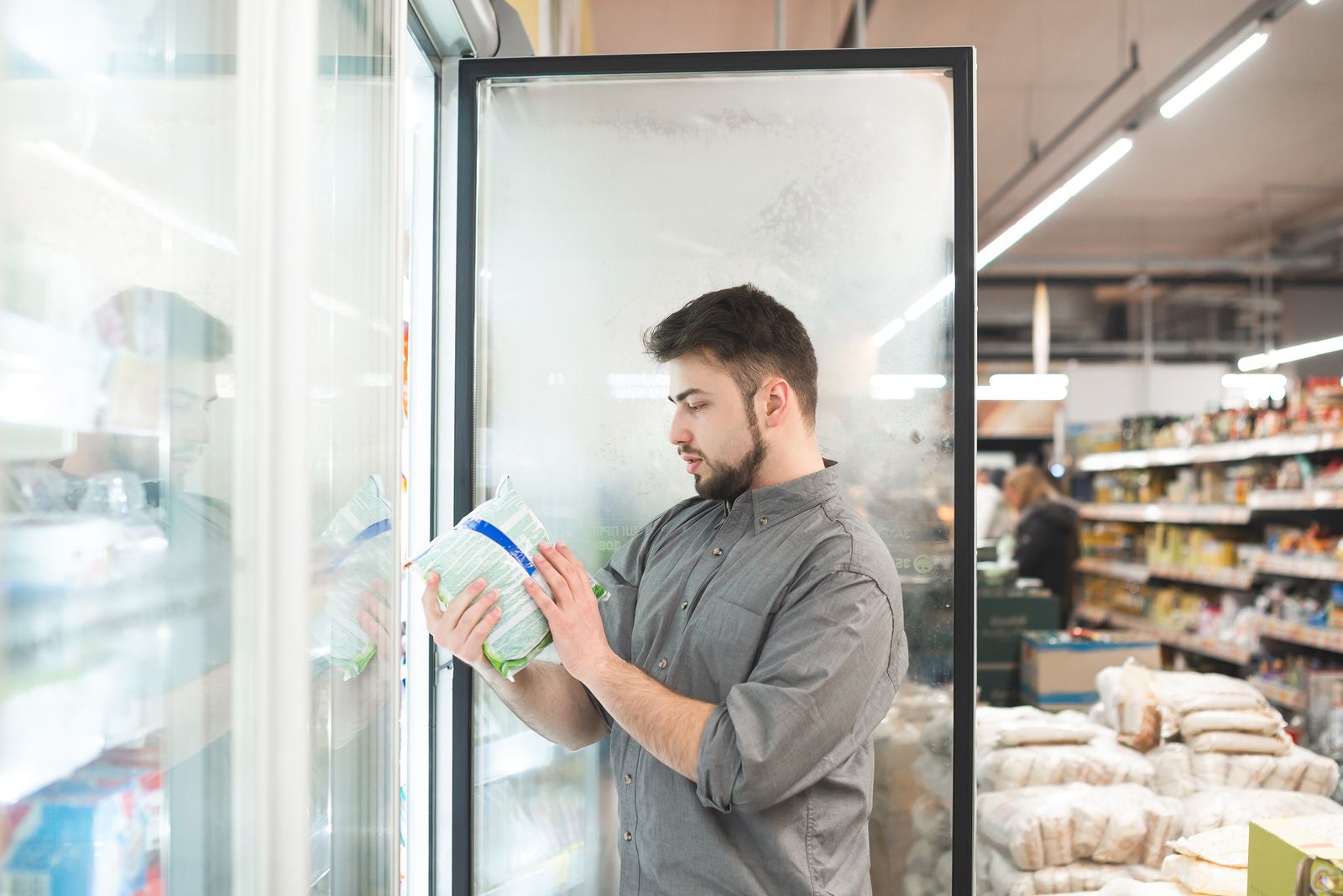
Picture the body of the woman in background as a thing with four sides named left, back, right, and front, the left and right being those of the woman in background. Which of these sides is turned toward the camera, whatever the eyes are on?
left

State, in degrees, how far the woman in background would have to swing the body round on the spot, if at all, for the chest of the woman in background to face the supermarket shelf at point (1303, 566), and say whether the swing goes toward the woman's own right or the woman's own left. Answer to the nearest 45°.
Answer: approximately 135° to the woman's own left

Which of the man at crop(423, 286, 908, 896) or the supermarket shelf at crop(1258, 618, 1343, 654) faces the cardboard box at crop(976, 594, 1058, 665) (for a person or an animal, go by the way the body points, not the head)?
the supermarket shelf

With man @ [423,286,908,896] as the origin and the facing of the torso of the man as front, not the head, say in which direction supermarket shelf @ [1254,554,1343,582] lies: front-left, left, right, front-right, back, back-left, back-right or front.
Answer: back

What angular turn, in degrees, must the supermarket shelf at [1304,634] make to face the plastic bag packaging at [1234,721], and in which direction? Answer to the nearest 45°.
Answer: approximately 45° to its left

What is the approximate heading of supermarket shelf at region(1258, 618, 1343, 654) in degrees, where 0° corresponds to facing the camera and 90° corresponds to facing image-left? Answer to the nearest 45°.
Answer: approximately 45°

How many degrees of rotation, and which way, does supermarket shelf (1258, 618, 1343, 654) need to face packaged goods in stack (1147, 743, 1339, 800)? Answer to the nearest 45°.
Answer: approximately 45° to its left
